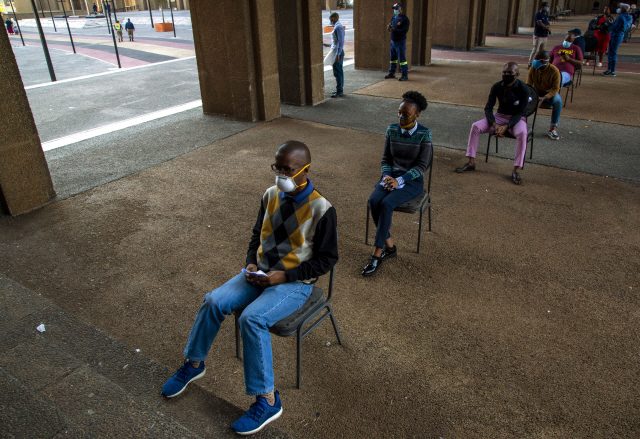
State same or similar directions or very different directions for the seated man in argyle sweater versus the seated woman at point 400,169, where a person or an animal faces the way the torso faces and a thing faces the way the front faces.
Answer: same or similar directions

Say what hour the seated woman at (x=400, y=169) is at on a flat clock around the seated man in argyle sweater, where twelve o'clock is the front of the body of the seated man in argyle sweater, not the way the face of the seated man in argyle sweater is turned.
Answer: The seated woman is roughly at 6 o'clock from the seated man in argyle sweater.

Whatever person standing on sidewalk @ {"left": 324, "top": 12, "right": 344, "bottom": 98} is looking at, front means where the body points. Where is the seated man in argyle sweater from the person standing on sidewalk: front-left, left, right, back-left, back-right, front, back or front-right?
left

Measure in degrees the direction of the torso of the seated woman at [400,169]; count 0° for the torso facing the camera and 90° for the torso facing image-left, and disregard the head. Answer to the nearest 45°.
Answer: approximately 45°

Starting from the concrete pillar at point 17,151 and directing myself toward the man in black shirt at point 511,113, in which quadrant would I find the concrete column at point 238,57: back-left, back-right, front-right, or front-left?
front-left

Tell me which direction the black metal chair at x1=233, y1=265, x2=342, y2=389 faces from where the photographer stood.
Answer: facing the viewer and to the left of the viewer

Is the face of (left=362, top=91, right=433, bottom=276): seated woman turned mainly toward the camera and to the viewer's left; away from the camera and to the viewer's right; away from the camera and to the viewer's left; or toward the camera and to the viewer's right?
toward the camera and to the viewer's left

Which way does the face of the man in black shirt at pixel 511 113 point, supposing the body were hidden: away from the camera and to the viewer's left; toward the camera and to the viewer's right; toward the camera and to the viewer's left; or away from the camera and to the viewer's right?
toward the camera and to the viewer's left

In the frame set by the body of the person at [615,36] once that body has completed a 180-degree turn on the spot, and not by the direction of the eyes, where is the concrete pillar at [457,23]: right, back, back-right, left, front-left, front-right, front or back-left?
back-left

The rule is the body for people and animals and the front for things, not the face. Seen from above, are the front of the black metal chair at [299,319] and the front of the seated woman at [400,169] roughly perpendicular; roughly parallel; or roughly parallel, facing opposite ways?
roughly parallel

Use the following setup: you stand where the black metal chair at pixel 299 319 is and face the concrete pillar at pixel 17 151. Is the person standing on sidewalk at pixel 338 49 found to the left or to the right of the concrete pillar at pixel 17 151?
right

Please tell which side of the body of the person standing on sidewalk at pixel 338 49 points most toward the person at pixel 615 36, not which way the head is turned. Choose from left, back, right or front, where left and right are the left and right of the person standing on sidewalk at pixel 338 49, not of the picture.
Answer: back

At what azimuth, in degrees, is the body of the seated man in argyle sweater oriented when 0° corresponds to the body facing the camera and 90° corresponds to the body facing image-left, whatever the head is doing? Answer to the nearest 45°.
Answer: approximately 45°

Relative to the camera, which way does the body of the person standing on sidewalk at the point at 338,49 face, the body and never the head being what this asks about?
to the viewer's left

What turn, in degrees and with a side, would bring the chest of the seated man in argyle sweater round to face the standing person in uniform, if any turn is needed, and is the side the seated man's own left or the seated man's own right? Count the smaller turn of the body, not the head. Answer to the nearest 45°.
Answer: approximately 180°

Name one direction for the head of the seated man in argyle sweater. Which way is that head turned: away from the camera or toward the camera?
toward the camera
